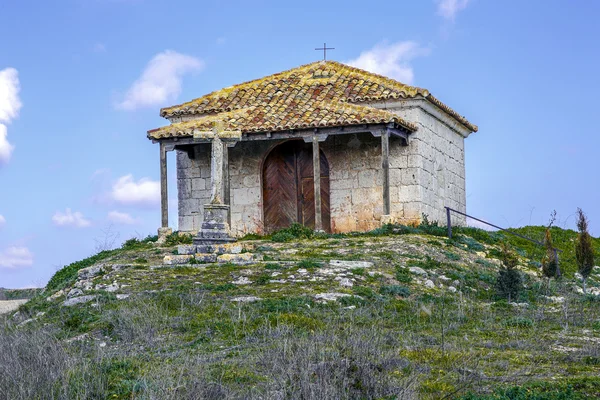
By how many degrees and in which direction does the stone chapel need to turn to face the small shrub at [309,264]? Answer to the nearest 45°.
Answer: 0° — it already faces it

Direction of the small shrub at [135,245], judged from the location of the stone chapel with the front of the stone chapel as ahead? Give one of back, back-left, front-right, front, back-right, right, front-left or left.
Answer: right

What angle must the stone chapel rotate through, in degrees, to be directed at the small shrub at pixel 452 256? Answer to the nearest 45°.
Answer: approximately 45° to its left

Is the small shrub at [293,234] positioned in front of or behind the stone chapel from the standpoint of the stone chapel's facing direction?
in front

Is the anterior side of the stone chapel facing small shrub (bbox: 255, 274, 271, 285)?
yes

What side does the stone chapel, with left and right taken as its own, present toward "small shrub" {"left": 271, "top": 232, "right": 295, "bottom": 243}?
front

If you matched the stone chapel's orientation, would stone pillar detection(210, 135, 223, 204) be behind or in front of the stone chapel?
in front

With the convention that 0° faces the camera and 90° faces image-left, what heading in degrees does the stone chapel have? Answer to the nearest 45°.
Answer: approximately 0°

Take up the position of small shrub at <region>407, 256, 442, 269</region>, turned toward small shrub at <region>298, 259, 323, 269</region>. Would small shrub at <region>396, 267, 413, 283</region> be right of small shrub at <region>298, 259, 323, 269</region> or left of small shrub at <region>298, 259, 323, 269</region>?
left

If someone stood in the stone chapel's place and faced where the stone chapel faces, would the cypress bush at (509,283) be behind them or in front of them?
in front

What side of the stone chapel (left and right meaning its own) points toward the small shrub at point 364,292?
front
